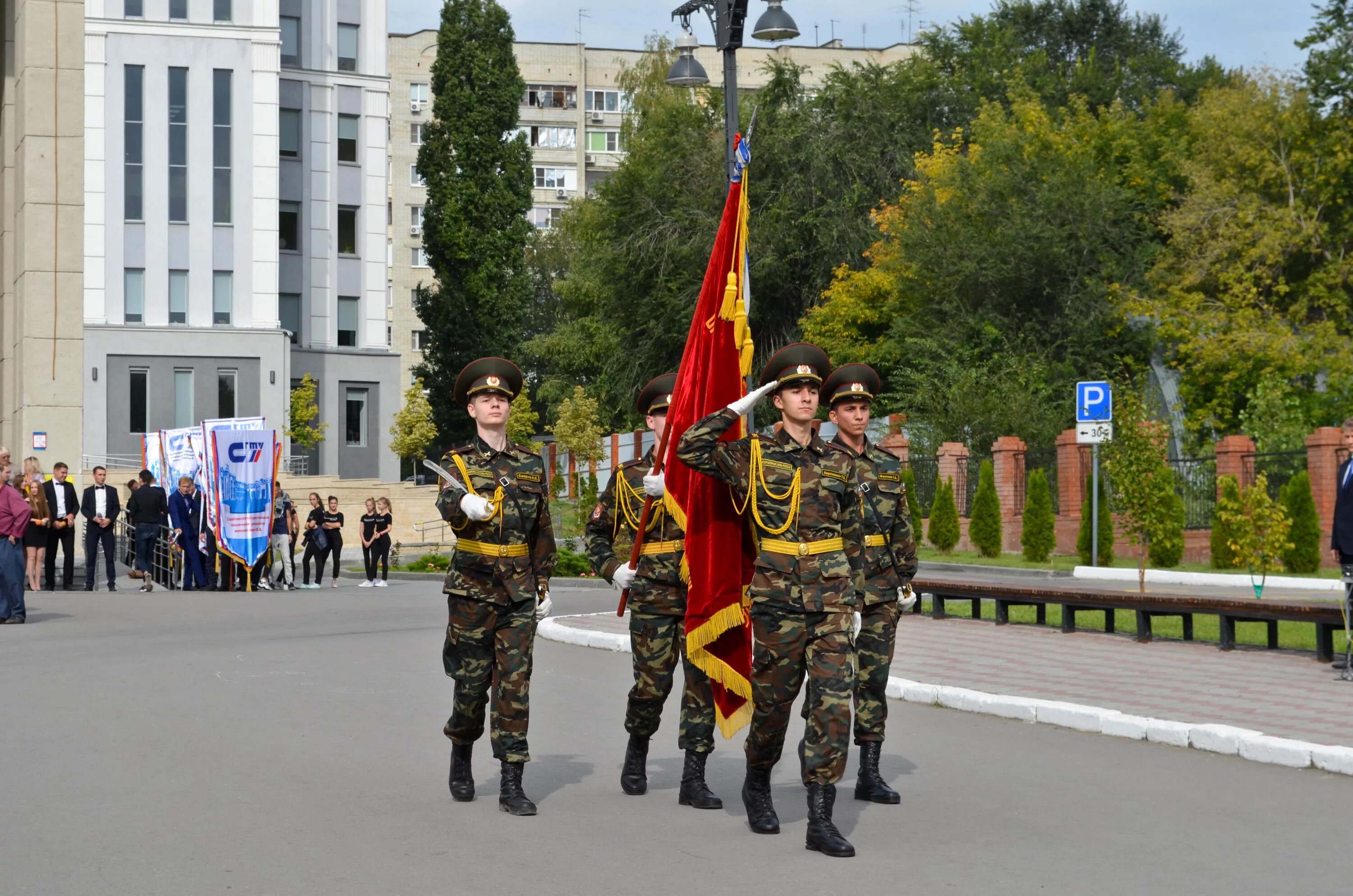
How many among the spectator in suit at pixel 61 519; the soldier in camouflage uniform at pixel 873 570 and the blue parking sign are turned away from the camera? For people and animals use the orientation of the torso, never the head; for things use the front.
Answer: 0

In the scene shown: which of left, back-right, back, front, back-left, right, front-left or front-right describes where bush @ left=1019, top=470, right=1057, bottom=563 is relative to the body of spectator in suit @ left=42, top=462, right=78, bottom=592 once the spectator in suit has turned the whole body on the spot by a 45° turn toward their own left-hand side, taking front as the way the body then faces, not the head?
front-left

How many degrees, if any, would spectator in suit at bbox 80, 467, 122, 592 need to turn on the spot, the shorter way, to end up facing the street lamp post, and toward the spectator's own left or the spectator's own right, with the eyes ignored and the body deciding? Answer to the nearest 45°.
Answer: approximately 45° to the spectator's own left

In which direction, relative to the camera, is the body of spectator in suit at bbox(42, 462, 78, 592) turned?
toward the camera

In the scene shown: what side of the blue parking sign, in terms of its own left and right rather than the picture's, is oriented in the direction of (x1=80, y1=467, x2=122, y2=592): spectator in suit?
right

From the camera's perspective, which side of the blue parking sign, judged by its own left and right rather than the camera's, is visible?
front

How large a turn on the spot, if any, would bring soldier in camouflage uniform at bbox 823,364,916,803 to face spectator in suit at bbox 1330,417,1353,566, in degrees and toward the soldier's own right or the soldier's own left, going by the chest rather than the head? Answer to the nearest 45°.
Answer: approximately 135° to the soldier's own left

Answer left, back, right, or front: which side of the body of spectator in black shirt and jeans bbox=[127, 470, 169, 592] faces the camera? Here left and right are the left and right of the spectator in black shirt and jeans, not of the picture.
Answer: back

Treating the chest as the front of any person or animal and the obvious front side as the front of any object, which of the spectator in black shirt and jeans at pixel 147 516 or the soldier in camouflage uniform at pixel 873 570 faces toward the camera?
the soldier in camouflage uniform

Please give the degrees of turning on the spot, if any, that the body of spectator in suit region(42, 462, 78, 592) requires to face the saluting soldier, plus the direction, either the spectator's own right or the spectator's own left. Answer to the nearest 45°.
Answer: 0° — they already face them

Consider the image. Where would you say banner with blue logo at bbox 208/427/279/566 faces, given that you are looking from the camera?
facing the viewer

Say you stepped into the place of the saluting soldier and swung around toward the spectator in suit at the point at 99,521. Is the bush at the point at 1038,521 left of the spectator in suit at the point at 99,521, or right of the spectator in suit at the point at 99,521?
right

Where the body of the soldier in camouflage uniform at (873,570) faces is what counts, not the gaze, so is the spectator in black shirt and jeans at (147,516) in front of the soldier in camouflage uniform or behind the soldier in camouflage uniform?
behind
